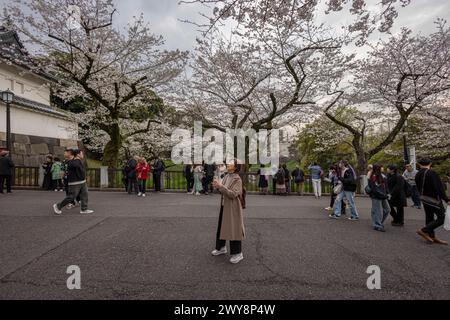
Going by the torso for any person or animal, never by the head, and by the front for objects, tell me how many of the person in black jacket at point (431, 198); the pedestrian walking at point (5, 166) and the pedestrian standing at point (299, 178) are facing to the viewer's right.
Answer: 1

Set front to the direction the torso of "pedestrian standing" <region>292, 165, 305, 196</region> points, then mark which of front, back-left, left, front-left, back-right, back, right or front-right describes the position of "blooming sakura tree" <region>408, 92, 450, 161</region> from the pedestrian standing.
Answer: front-right

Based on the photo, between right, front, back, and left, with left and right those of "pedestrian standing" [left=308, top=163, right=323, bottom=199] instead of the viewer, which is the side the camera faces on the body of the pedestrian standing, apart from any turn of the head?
back

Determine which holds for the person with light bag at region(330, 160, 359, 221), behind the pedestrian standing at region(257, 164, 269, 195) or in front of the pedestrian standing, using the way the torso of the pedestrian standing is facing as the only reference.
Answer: behind

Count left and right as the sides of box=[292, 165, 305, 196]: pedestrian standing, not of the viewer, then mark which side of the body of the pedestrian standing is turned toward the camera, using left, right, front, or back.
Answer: back

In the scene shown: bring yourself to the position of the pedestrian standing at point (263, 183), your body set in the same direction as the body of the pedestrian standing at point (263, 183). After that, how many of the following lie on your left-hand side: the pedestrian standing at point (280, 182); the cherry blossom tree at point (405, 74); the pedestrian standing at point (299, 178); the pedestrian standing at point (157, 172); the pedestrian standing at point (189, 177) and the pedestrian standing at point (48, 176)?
3

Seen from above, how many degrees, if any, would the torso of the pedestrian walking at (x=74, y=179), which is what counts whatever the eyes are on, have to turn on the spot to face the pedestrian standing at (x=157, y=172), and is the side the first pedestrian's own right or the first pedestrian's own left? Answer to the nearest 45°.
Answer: approximately 45° to the first pedestrian's own left

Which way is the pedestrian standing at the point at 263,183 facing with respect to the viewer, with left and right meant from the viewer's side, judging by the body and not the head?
facing away from the viewer

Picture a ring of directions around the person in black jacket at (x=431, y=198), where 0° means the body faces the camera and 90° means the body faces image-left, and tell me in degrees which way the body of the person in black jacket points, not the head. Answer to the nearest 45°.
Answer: approximately 270°

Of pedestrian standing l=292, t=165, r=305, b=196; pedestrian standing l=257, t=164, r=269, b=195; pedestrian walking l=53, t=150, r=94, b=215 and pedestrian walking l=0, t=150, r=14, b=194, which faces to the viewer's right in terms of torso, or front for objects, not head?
pedestrian walking l=53, t=150, r=94, b=215

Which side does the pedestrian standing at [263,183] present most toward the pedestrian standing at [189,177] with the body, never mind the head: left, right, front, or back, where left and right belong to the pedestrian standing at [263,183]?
left
